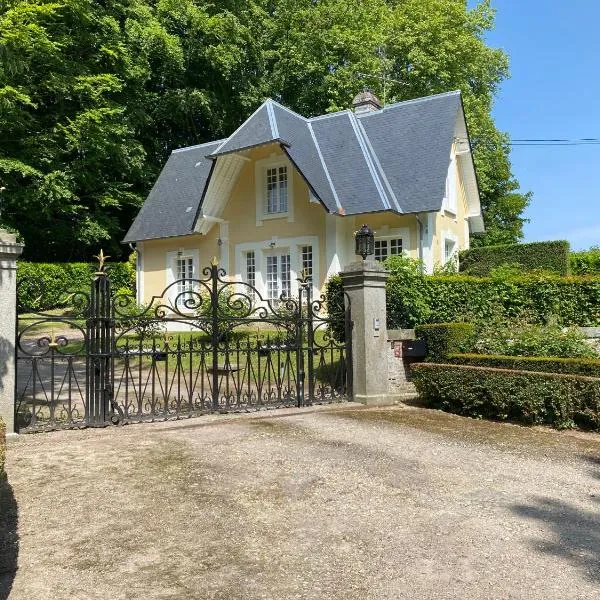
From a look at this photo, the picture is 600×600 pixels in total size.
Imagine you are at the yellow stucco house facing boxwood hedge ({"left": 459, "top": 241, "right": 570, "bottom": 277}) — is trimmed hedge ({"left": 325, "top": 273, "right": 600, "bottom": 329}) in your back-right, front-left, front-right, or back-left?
front-right

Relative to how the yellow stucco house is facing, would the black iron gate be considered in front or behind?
in front

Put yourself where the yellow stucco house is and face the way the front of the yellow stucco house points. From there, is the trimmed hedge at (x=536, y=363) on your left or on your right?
on your left

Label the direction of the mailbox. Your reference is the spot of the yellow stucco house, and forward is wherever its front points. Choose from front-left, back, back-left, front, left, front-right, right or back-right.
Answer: front-left

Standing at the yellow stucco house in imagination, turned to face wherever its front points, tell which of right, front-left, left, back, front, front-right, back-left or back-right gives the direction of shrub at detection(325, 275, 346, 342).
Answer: front-left

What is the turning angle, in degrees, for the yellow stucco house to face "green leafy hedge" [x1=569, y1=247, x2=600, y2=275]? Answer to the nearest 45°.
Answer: approximately 135° to its left

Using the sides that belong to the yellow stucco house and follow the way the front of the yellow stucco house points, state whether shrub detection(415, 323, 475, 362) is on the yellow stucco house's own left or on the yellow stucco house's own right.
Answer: on the yellow stucco house's own left

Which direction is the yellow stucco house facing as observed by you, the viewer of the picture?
facing the viewer and to the left of the viewer

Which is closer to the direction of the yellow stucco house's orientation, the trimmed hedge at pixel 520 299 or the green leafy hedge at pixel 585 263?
the trimmed hedge

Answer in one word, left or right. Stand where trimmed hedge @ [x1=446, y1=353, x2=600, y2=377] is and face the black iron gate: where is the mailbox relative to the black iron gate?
right

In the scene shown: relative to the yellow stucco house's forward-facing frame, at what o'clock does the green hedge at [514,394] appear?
The green hedge is roughly at 10 o'clock from the yellow stucco house.

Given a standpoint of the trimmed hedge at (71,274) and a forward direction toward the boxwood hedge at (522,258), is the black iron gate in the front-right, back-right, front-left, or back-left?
front-right
